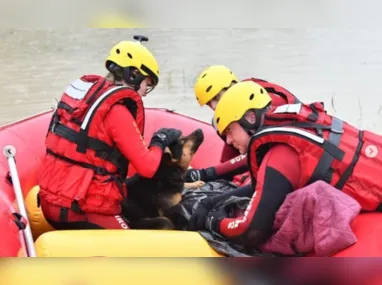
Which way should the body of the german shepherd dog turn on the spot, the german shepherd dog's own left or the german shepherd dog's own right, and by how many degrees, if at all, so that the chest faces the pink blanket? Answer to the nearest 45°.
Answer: approximately 45° to the german shepherd dog's own right

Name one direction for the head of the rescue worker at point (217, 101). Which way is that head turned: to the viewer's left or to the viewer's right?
to the viewer's left

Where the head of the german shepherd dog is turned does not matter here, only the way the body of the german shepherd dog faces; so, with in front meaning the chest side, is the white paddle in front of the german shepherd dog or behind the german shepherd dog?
behind

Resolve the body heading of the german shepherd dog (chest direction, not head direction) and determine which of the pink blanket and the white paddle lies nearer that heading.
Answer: the pink blanket

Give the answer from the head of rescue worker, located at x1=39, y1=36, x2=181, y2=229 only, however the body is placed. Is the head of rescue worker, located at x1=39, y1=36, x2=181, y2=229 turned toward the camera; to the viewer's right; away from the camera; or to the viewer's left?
to the viewer's right

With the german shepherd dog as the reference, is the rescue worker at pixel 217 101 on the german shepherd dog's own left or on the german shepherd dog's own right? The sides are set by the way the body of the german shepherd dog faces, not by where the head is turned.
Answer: on the german shepherd dog's own left

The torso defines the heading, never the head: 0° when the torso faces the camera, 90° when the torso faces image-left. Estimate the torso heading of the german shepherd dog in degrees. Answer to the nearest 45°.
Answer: approximately 270°
